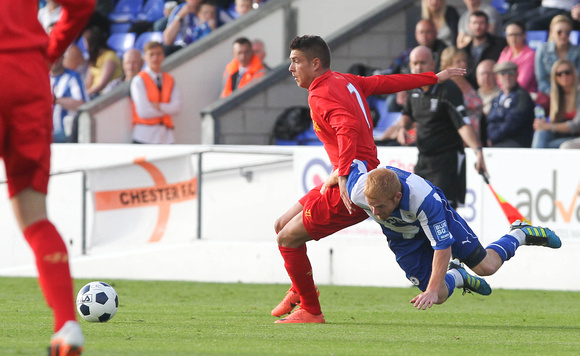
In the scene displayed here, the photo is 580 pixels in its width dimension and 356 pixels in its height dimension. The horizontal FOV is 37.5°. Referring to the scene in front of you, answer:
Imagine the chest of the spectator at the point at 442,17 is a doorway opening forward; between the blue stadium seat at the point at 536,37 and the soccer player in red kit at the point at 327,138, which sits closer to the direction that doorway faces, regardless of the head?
the soccer player in red kit

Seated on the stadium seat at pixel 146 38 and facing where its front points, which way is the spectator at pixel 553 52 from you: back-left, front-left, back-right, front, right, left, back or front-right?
front-left

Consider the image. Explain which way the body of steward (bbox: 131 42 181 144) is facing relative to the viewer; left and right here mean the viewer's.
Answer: facing the viewer

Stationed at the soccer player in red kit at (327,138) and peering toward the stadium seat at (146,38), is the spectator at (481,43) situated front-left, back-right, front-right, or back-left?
front-right

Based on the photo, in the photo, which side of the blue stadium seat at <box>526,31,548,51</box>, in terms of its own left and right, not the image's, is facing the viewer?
front

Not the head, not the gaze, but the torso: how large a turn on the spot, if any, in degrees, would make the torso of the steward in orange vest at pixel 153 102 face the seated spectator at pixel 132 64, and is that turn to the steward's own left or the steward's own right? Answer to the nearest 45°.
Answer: approximately 180°

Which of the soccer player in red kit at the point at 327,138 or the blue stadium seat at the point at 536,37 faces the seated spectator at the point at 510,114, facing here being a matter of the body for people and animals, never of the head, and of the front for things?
the blue stadium seat

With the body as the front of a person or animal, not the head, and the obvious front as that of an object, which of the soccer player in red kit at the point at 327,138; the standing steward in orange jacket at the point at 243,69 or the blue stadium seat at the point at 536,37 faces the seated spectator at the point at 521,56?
the blue stadium seat

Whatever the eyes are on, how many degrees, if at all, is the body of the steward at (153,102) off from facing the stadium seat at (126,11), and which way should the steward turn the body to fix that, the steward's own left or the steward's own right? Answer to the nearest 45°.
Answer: approximately 180°

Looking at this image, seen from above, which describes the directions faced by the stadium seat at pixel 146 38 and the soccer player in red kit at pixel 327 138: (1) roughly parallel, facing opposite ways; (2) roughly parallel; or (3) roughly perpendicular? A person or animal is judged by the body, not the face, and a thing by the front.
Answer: roughly perpendicular

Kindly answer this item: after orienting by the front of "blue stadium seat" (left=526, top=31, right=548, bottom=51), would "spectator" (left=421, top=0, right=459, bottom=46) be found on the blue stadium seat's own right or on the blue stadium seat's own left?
on the blue stadium seat's own right

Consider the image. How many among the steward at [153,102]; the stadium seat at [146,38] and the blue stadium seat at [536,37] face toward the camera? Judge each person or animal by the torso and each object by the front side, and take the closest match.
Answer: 3

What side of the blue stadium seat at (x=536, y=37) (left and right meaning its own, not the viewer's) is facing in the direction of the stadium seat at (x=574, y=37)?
left
